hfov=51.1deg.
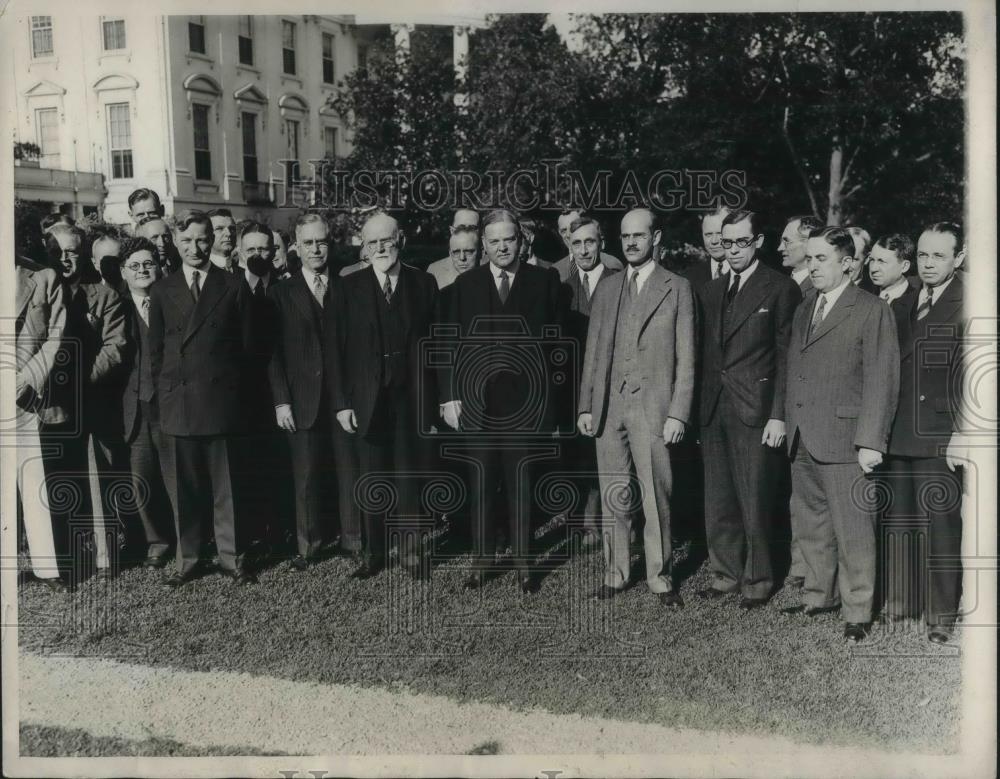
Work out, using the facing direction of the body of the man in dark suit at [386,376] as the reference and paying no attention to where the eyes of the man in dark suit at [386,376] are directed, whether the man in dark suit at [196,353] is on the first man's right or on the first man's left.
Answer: on the first man's right

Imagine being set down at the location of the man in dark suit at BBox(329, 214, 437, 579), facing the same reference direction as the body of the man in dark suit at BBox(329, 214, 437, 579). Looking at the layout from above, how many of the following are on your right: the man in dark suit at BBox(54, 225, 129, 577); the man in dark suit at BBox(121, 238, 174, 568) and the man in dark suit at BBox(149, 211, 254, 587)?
3

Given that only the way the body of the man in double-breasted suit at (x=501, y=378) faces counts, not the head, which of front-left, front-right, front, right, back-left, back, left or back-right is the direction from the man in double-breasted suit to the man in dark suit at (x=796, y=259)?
left

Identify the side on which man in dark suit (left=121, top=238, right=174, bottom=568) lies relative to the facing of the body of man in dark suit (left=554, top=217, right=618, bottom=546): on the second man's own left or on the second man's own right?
on the second man's own right

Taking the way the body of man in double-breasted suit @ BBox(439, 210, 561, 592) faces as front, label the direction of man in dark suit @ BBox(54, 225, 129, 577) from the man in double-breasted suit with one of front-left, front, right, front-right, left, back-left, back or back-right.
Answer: right

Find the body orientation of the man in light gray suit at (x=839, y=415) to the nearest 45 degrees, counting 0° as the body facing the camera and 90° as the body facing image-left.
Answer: approximately 45°

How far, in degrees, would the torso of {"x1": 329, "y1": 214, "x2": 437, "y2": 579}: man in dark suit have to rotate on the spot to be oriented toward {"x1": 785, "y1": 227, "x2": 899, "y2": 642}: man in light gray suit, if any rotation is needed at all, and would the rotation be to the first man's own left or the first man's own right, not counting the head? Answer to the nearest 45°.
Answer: approximately 90° to the first man's own left

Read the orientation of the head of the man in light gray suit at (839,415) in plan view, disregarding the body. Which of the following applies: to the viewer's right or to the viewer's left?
to the viewer's left

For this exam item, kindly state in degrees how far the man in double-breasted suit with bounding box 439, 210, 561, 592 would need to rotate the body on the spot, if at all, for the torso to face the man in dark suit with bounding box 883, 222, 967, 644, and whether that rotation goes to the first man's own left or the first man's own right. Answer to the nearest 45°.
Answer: approximately 90° to the first man's own left
